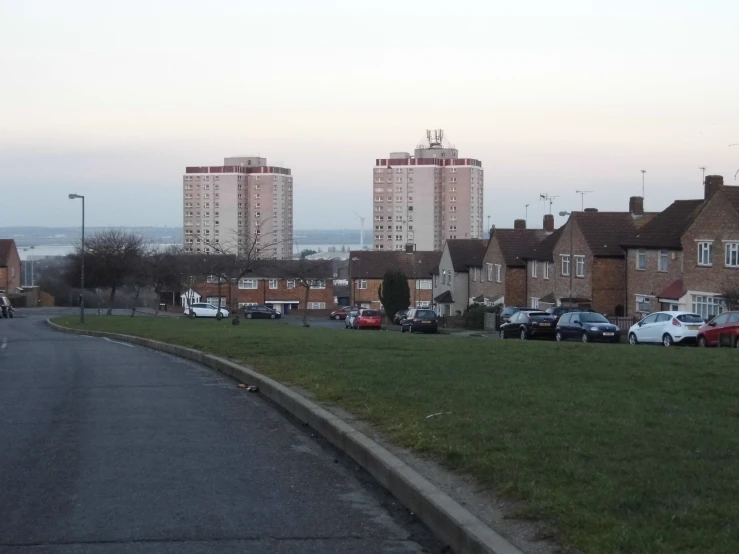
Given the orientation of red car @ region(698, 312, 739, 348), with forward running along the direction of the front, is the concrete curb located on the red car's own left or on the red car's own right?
on the red car's own left

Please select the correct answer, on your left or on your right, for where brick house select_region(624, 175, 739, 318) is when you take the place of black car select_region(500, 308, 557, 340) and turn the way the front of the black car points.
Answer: on your right

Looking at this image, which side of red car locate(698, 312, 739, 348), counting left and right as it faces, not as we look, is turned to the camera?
left

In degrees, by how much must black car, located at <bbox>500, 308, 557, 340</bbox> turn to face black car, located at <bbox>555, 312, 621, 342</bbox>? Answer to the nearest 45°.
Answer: approximately 180°

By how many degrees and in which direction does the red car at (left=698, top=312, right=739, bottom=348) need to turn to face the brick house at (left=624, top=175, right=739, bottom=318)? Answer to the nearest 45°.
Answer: approximately 90° to its right

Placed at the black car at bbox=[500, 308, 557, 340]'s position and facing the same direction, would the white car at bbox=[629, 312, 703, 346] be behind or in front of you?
behind

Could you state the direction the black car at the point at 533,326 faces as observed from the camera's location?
facing away from the viewer and to the left of the viewer
